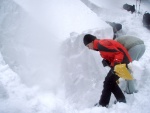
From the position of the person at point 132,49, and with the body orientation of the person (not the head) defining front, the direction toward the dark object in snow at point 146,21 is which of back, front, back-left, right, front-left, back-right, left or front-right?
right

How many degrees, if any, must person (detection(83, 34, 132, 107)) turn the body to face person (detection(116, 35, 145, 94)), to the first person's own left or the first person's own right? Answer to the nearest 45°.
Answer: approximately 135° to the first person's own right

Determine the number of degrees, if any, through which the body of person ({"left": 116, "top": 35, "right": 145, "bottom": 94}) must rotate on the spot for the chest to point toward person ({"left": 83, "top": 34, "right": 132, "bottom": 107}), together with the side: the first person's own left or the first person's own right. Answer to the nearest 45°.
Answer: approximately 45° to the first person's own left

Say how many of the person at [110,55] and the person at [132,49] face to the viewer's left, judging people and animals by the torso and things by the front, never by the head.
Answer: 2

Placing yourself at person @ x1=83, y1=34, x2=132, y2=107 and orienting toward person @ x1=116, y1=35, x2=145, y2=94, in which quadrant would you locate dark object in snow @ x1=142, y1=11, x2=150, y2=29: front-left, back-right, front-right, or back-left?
front-left

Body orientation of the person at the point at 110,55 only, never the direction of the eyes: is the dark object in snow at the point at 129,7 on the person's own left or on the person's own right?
on the person's own right

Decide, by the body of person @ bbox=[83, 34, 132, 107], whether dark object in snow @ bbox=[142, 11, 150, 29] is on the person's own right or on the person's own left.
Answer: on the person's own right

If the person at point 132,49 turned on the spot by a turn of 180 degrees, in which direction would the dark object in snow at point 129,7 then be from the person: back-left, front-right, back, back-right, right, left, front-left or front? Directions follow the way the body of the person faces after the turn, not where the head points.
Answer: left

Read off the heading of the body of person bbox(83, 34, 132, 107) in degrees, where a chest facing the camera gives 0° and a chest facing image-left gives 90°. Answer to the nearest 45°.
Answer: approximately 90°

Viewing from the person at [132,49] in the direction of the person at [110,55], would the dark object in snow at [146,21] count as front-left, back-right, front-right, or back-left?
back-right

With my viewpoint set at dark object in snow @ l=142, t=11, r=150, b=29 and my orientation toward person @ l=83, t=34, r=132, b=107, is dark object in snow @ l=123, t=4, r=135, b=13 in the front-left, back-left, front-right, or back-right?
back-right

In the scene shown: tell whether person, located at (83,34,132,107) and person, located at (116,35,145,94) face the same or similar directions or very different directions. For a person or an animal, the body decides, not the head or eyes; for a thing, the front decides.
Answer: same or similar directions

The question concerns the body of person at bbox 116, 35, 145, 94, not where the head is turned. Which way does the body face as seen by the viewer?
to the viewer's left
